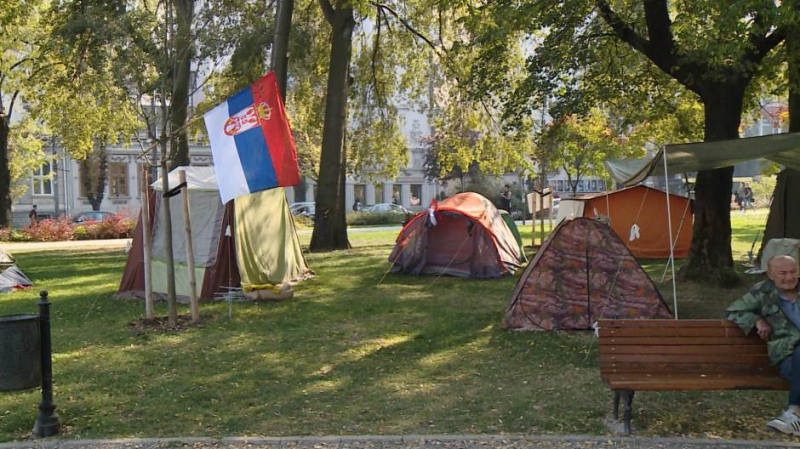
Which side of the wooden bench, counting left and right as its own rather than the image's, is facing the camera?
front

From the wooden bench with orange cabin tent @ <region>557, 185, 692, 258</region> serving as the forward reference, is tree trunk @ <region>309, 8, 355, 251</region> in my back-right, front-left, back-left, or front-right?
front-left

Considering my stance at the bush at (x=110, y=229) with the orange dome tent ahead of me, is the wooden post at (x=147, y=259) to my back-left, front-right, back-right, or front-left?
front-right

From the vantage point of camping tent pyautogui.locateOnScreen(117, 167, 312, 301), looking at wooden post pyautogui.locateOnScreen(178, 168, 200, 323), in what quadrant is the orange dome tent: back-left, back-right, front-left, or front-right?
back-left

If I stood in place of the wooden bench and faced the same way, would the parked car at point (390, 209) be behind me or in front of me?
behind

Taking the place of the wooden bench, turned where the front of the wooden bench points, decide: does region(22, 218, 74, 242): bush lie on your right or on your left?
on your right

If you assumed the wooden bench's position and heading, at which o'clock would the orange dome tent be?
The orange dome tent is roughly at 5 o'clock from the wooden bench.

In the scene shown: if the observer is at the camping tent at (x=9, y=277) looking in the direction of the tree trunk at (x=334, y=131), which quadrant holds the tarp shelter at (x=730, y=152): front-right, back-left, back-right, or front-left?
front-right
